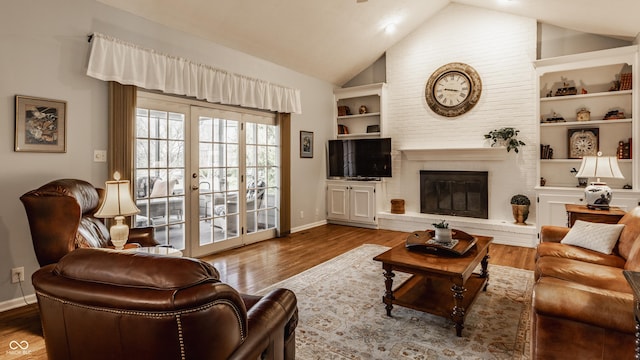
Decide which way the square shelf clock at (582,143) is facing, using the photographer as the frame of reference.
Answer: facing the viewer

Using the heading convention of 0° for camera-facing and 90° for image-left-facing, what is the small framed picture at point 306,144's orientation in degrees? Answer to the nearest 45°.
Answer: approximately 315°

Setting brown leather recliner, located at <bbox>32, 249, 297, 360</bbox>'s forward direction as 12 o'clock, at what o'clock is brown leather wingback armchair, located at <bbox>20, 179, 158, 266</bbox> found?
The brown leather wingback armchair is roughly at 10 o'clock from the brown leather recliner.

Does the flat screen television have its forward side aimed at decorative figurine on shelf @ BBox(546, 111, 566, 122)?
no

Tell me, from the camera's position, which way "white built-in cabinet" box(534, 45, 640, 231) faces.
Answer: facing the viewer and to the left of the viewer

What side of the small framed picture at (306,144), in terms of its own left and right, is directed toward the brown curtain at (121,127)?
right

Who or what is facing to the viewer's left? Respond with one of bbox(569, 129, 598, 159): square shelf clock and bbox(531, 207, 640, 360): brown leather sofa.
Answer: the brown leather sofa

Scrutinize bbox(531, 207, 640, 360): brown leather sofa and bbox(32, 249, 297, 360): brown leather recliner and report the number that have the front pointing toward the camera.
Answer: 0

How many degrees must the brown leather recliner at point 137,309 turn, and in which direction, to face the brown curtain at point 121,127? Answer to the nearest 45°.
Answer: approximately 45° to its left

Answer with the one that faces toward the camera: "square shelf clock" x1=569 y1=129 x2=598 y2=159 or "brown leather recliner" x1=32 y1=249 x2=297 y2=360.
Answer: the square shelf clock

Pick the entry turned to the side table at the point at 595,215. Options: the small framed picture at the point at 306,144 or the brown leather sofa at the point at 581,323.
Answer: the small framed picture

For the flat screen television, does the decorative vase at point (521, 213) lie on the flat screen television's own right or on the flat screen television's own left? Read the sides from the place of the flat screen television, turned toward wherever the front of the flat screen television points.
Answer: on the flat screen television's own left

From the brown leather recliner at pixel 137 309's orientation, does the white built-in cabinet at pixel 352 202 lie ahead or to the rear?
ahead

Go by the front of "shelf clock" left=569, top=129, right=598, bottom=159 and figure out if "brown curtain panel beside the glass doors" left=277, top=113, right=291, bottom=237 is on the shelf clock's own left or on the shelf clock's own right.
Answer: on the shelf clock's own right

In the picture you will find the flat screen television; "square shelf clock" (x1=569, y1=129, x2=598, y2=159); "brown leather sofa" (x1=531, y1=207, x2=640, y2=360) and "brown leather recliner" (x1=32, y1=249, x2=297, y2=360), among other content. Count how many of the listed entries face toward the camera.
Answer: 2

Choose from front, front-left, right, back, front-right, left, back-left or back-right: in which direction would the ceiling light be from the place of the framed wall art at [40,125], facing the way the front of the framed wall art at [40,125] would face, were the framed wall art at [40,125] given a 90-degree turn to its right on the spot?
back-left

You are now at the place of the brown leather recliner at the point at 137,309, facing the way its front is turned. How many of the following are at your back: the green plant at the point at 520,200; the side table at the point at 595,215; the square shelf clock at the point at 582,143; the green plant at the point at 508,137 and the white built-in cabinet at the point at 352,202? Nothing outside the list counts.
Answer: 0

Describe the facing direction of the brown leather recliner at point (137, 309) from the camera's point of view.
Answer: facing away from the viewer and to the right of the viewer
